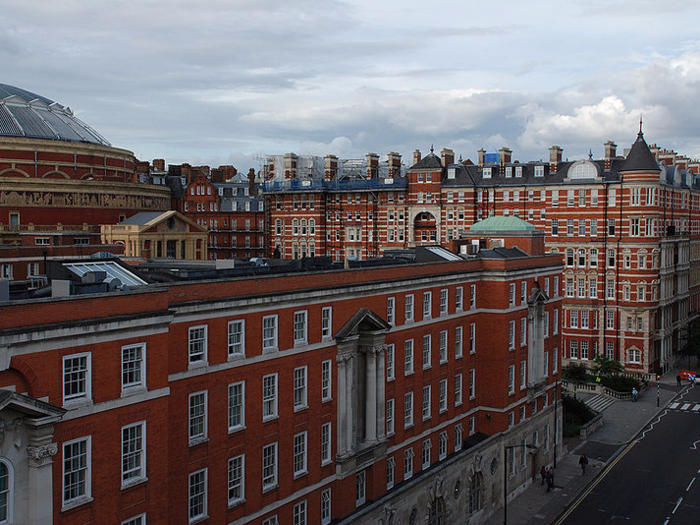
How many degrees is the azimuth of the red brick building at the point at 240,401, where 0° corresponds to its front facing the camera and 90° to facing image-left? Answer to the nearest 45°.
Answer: approximately 315°
